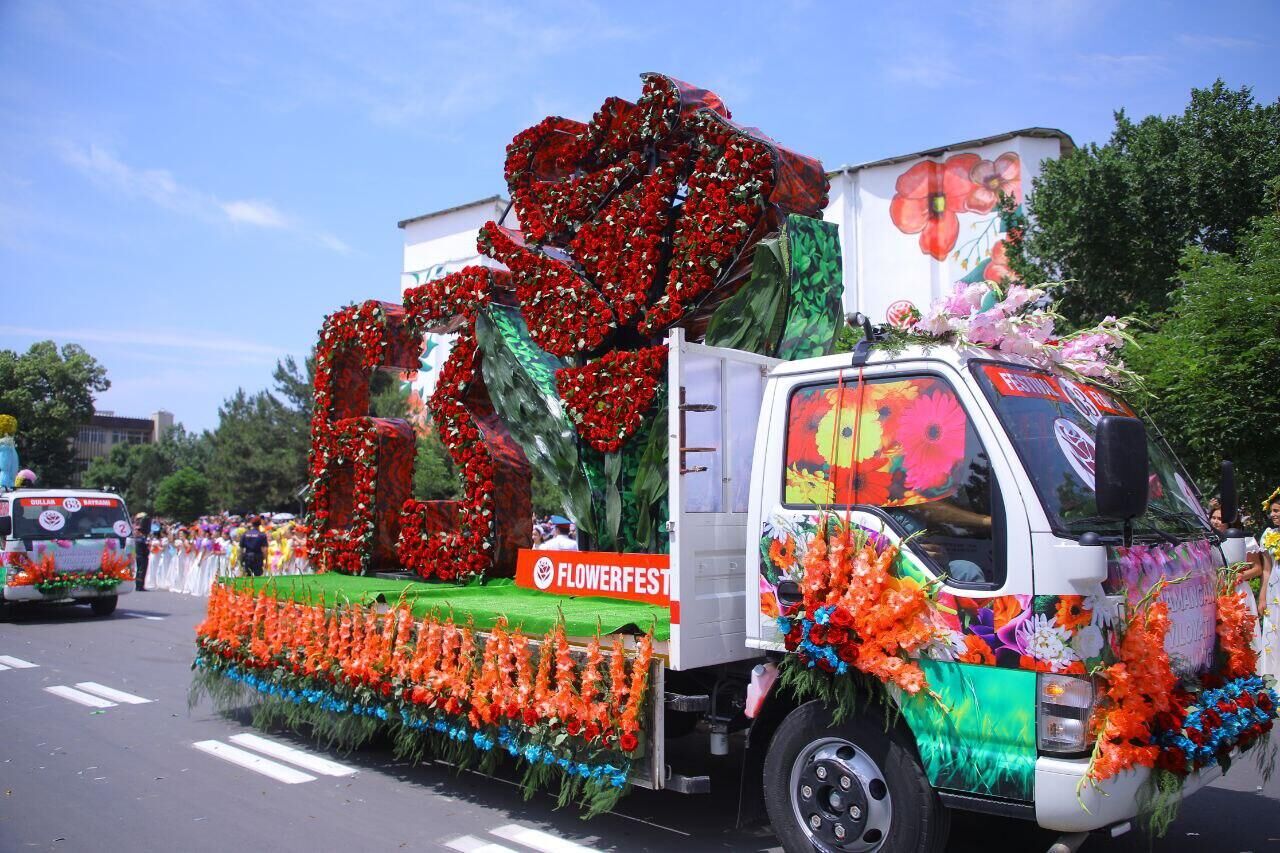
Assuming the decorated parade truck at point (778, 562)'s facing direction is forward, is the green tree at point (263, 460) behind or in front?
behind

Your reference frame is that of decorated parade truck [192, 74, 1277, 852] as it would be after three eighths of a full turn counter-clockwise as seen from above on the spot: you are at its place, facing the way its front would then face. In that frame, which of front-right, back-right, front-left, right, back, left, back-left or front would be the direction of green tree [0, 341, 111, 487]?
front-left

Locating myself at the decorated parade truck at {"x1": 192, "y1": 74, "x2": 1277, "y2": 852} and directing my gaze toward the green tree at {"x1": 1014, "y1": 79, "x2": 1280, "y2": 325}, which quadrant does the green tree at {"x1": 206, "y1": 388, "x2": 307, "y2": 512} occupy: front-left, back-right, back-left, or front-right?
front-left

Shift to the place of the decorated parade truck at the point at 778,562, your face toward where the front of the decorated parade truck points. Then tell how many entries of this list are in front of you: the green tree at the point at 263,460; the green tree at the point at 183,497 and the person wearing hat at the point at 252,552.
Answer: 0

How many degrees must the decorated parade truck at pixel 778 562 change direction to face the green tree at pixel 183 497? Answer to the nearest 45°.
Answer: approximately 180°

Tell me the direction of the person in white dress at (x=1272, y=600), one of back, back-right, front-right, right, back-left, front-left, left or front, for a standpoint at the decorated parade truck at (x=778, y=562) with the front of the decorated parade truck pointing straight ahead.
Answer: left

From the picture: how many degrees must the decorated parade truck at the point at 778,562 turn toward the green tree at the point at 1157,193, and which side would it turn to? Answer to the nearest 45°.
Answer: approximately 90° to its left

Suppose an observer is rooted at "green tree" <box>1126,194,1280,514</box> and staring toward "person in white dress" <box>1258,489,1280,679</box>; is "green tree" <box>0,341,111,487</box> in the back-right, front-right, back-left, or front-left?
back-right

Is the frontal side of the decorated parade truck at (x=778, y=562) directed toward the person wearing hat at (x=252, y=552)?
no

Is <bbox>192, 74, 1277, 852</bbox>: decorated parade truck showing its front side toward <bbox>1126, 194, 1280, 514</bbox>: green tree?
no

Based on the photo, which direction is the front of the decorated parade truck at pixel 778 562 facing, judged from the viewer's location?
facing the viewer and to the right of the viewer

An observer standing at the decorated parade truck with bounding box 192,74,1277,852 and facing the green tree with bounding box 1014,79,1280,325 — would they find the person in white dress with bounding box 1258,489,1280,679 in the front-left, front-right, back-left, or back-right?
front-right
